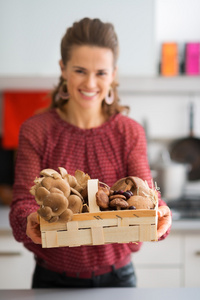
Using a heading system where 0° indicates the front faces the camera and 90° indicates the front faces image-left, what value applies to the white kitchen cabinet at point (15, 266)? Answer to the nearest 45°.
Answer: approximately 0°

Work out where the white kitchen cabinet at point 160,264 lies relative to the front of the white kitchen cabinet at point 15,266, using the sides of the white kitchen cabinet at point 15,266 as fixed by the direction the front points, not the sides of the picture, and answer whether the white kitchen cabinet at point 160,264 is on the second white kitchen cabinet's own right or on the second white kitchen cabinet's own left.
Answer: on the second white kitchen cabinet's own left

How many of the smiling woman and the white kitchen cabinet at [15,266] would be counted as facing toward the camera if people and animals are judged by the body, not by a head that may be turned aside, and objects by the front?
2

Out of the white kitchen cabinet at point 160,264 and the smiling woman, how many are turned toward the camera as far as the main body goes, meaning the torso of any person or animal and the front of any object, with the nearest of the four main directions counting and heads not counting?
2

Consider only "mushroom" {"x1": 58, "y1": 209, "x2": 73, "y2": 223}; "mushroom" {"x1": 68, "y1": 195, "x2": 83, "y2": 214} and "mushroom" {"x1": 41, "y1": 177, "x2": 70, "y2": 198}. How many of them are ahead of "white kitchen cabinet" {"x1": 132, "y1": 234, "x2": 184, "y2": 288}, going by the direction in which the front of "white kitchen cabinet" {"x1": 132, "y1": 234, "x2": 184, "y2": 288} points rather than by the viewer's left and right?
3

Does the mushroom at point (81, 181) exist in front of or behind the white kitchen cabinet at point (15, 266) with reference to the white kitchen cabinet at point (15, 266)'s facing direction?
in front
